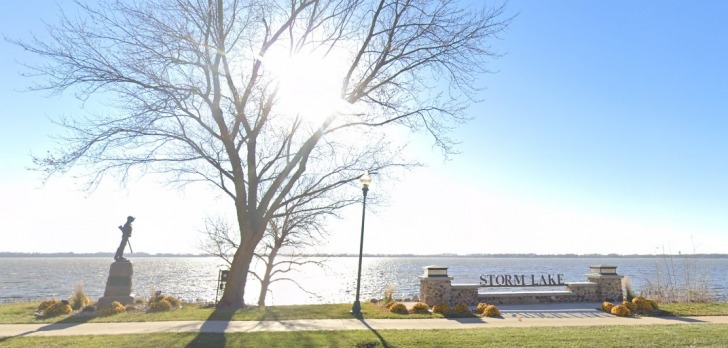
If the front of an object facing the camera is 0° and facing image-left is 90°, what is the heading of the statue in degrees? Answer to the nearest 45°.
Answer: approximately 270°

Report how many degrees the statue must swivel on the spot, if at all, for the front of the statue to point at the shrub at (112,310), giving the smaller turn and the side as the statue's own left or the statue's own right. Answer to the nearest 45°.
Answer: approximately 90° to the statue's own right

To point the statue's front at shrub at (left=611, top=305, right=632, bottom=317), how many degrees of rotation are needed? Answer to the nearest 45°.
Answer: approximately 45° to its right

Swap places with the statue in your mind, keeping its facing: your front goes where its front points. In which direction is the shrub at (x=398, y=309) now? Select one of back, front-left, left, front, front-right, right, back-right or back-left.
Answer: front-right
